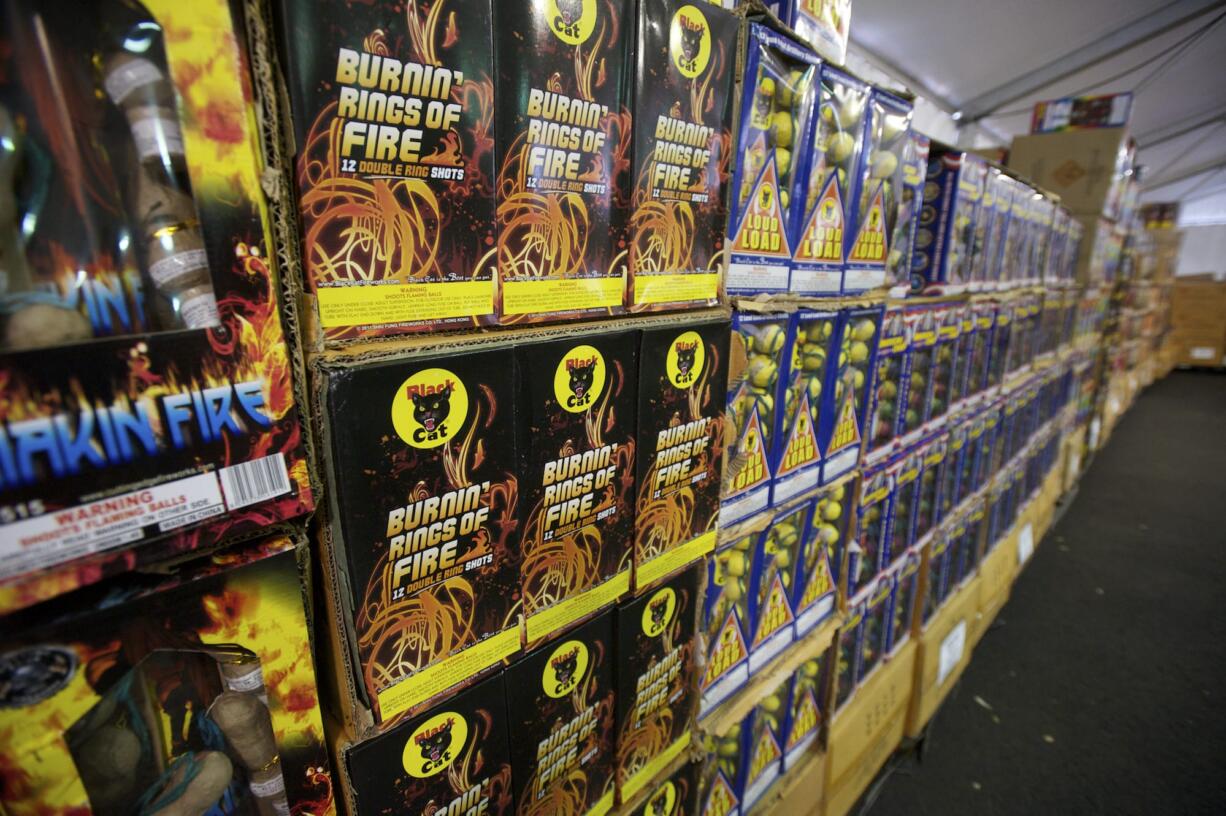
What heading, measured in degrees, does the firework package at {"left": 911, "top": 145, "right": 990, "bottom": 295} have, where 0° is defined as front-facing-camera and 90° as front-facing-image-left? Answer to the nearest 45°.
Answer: approximately 315°

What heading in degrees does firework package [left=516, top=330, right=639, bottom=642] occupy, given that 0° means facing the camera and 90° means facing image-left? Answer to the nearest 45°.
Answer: approximately 315°

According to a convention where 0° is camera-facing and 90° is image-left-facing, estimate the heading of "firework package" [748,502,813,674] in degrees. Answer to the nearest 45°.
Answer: approximately 315°

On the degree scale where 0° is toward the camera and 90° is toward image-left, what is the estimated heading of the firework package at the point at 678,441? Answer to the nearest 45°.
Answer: approximately 315°

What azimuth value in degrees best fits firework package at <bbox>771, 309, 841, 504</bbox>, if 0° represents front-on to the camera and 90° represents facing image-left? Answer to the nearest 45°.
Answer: approximately 315°

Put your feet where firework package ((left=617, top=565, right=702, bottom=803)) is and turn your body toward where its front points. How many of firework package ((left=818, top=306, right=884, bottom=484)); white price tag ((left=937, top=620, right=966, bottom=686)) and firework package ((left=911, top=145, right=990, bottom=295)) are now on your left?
3

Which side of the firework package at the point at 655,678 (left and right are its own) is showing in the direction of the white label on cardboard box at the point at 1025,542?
left

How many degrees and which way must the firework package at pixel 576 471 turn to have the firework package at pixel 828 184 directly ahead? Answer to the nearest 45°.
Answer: approximately 90° to its left

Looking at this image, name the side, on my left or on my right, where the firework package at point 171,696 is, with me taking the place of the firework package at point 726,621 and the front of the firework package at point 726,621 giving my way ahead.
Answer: on my right

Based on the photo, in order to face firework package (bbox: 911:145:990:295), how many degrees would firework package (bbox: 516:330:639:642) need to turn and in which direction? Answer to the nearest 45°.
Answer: approximately 90° to its left

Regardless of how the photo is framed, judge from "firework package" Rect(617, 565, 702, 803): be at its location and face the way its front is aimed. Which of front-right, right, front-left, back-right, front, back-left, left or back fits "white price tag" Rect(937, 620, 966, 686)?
left
